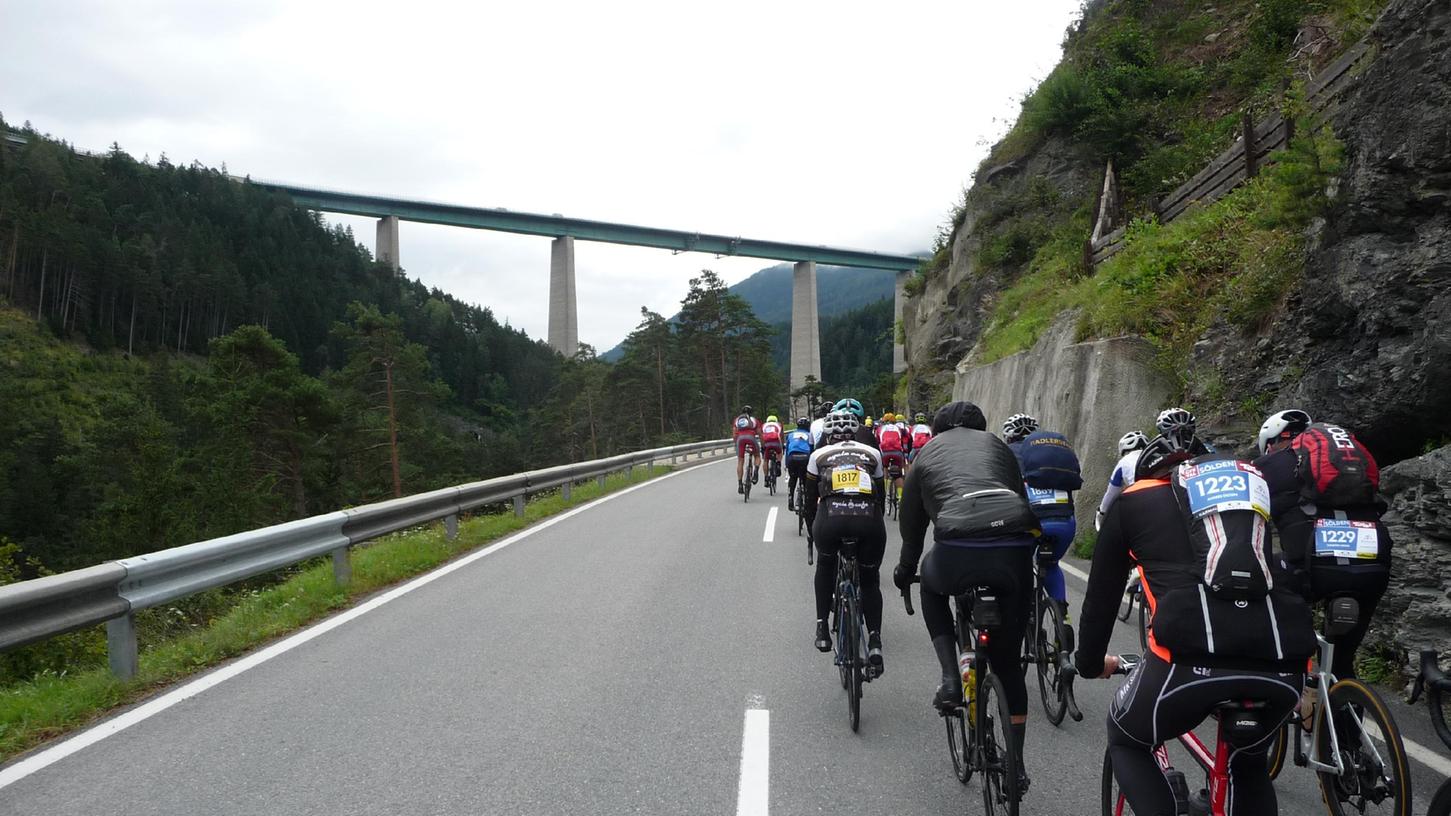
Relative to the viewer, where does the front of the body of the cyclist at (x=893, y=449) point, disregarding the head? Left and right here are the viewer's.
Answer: facing away from the viewer

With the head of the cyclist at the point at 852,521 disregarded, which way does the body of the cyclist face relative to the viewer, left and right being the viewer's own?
facing away from the viewer

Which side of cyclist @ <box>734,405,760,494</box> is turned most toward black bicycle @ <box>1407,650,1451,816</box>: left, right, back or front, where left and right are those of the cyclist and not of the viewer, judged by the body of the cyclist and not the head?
back

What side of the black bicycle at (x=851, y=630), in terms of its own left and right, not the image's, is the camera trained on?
back

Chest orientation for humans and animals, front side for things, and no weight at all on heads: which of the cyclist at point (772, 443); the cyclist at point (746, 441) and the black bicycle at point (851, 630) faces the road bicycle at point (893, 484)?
the black bicycle

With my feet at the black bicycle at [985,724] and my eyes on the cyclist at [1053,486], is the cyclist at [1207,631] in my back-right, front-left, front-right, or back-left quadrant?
back-right

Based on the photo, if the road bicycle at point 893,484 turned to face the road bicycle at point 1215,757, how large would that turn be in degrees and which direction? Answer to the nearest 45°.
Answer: approximately 180°

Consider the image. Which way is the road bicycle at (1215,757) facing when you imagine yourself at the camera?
facing away from the viewer and to the left of the viewer

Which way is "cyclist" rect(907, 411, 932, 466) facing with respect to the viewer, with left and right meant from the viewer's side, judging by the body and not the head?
facing away from the viewer

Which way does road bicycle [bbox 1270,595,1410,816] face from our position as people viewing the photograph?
facing away from the viewer and to the left of the viewer

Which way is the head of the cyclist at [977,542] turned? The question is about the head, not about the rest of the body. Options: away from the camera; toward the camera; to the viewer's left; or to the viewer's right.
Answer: away from the camera

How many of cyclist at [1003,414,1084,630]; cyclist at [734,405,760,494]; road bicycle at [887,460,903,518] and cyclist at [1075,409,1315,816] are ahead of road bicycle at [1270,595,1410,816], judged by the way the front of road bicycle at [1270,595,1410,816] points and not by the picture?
3

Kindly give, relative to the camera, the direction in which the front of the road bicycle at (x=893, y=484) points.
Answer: facing away from the viewer

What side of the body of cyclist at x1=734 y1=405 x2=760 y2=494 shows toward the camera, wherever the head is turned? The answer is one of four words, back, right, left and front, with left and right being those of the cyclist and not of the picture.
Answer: back
